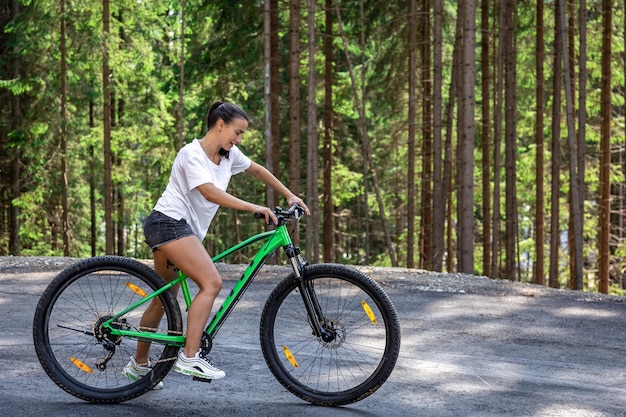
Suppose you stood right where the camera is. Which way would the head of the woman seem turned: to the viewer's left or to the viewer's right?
to the viewer's right

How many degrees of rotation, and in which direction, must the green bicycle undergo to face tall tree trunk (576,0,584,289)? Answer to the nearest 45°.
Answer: approximately 45° to its left

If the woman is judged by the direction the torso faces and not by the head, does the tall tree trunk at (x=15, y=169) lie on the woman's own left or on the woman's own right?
on the woman's own left

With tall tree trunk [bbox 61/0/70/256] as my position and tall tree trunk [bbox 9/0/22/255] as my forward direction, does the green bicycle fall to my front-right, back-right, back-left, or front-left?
back-left

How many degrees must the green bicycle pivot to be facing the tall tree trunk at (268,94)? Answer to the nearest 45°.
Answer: approximately 90° to its left

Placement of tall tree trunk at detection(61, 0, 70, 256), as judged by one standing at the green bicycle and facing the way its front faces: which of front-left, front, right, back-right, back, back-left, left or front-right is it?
left

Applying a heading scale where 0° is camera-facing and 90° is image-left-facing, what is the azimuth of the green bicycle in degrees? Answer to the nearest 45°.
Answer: approximately 270°

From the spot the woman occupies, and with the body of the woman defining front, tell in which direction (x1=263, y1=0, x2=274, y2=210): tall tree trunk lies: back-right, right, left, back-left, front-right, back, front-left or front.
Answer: left

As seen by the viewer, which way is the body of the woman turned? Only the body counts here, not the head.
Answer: to the viewer's right
